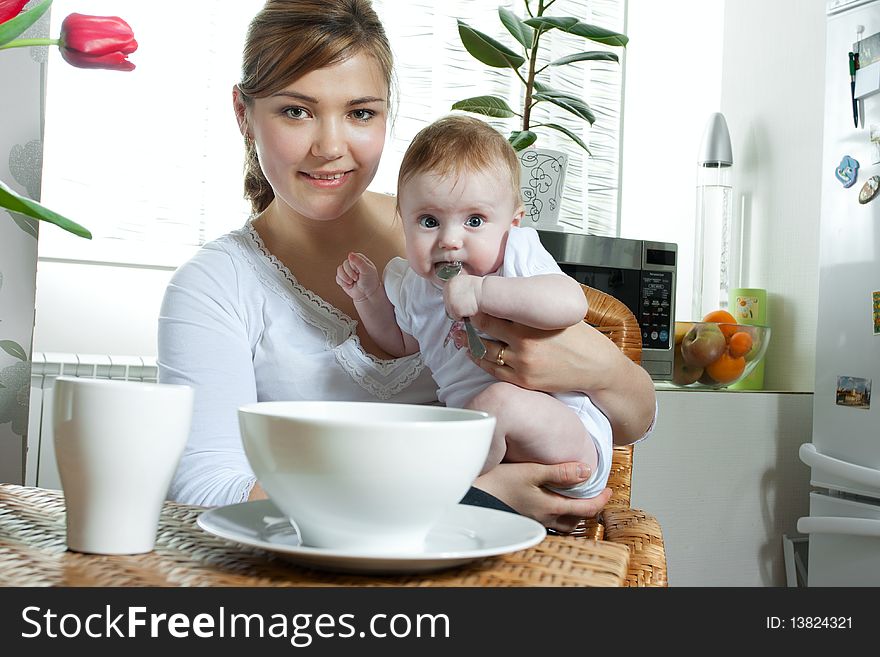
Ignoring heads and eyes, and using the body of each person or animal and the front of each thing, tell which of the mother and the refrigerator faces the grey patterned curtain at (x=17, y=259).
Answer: the refrigerator

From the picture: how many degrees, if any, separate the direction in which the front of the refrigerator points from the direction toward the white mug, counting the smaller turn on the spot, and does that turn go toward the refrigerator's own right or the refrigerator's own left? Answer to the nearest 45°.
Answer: approximately 45° to the refrigerator's own left

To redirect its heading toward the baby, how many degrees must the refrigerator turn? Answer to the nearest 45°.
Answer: approximately 45° to its left

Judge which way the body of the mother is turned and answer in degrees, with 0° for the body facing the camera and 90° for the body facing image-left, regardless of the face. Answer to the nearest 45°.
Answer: approximately 315°

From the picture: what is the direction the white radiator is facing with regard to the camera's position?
facing the viewer

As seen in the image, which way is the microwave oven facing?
toward the camera

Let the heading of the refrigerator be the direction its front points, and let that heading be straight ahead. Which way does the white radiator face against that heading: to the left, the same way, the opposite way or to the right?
to the left

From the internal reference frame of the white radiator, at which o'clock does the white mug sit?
The white mug is roughly at 12 o'clock from the white radiator.

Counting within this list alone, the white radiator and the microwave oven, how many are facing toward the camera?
2

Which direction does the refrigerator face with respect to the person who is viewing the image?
facing the viewer and to the left of the viewer
